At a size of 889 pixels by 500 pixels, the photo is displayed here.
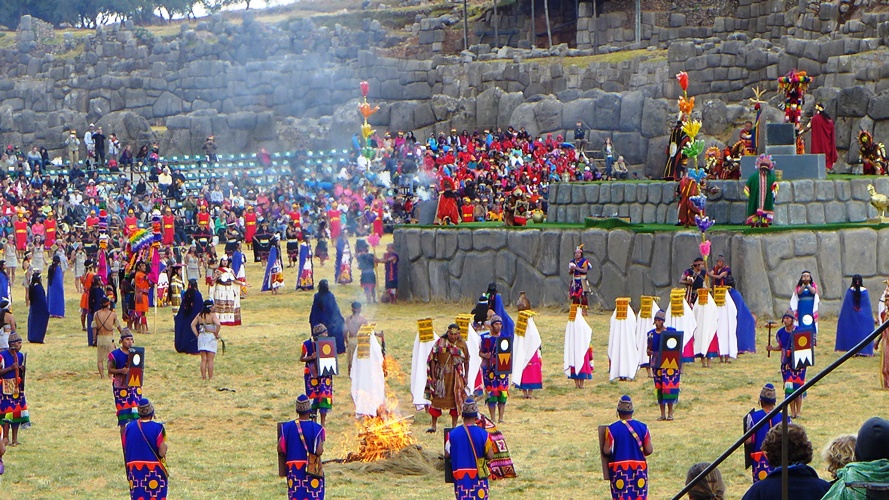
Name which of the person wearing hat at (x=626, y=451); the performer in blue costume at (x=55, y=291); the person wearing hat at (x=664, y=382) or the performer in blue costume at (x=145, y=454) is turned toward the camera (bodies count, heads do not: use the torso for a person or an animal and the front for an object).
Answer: the person wearing hat at (x=664, y=382)

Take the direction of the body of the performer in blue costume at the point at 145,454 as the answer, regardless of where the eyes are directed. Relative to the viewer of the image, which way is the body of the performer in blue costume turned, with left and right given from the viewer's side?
facing away from the viewer

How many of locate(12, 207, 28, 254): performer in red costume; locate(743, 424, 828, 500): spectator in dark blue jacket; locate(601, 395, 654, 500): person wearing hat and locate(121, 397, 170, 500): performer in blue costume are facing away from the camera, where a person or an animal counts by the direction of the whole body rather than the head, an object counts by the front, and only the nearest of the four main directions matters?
3

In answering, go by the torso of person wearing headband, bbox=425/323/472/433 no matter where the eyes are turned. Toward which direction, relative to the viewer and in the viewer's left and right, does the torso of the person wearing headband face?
facing the viewer

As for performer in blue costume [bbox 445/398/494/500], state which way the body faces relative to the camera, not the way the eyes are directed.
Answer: away from the camera

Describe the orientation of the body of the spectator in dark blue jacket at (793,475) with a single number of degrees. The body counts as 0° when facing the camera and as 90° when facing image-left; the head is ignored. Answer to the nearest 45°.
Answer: approximately 180°

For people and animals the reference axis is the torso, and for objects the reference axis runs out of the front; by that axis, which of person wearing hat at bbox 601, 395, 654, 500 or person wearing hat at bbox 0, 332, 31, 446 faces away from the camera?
person wearing hat at bbox 601, 395, 654, 500

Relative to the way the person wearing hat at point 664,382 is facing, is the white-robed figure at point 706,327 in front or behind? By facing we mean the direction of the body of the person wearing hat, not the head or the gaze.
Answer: behind

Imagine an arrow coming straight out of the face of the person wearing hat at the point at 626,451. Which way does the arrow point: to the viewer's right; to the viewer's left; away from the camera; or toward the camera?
away from the camera

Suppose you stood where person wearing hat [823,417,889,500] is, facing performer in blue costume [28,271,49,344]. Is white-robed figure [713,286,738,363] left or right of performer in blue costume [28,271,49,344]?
right

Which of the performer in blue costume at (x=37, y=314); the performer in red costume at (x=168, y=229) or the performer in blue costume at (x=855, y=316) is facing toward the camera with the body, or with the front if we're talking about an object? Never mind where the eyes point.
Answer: the performer in red costume

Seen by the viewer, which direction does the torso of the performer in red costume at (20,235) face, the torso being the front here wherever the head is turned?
toward the camera

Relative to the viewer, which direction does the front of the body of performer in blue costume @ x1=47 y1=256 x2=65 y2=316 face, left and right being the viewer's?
facing away from the viewer

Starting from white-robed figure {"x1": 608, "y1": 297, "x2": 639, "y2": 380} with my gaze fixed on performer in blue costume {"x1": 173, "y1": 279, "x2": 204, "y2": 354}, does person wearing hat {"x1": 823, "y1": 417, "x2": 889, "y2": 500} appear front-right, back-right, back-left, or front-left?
back-left

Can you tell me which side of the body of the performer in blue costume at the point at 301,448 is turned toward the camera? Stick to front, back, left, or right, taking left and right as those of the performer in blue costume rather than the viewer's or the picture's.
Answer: back

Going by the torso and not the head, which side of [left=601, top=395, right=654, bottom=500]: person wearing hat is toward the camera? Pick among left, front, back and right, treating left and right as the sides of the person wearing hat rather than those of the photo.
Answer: back
